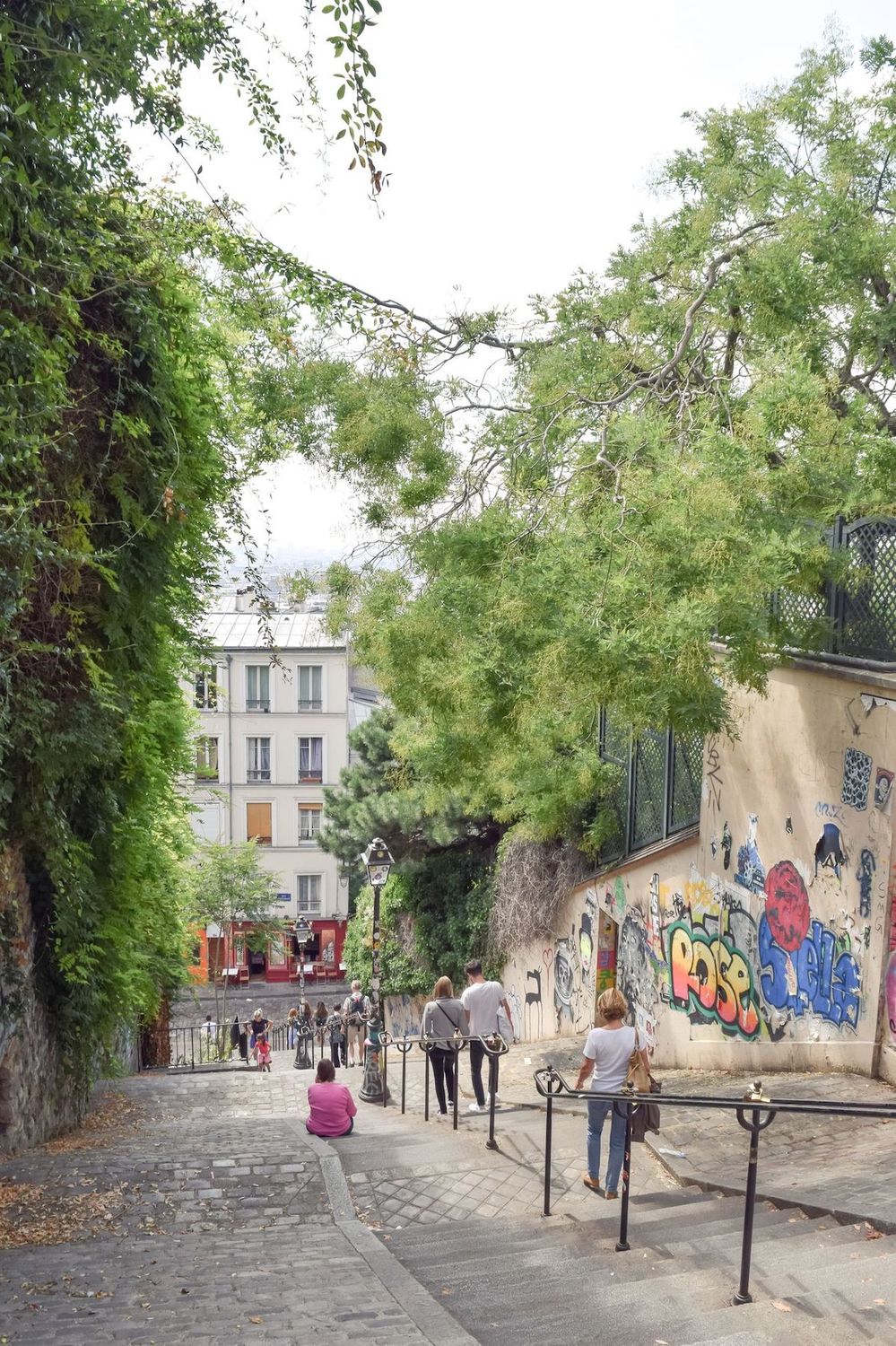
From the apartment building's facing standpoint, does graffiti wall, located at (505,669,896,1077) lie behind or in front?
in front

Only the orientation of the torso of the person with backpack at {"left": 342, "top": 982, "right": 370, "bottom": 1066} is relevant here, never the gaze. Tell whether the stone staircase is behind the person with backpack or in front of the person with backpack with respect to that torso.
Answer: behind

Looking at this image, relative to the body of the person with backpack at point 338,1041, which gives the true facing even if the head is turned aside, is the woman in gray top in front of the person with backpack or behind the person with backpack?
behind

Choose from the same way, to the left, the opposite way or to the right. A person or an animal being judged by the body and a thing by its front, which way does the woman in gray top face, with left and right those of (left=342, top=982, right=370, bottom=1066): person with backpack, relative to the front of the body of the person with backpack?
the same way

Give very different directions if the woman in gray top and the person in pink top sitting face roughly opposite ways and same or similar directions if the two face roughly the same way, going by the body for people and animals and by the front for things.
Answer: same or similar directions

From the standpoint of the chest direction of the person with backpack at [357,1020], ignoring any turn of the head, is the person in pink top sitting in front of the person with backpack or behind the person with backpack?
behind

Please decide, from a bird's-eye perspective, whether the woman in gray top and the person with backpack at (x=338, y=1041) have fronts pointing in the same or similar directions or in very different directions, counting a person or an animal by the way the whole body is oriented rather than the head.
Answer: same or similar directions

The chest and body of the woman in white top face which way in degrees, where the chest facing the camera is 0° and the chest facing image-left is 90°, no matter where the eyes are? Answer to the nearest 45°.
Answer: approximately 180°

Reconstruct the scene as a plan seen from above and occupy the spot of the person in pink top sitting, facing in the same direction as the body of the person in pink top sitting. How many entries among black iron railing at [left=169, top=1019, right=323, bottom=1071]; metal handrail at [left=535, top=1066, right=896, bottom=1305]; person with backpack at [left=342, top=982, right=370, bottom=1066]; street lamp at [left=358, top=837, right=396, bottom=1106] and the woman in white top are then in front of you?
3

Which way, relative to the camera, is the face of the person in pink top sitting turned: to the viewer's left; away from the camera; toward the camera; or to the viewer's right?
away from the camera

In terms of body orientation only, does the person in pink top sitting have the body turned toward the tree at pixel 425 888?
yes

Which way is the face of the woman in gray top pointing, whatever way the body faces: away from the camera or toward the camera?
away from the camera

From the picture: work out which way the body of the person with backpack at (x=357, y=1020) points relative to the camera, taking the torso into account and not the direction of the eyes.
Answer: away from the camera

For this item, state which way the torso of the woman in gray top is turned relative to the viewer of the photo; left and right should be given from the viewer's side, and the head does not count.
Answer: facing away from the viewer

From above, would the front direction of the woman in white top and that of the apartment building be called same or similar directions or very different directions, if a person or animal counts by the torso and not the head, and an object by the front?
very different directions

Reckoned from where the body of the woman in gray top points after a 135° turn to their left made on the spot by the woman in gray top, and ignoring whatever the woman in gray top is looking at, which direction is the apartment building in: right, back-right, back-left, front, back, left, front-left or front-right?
back-right

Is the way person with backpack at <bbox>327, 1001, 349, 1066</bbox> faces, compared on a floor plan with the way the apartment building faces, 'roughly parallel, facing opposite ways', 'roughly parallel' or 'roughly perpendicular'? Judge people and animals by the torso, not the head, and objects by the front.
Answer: roughly parallel, facing opposite ways

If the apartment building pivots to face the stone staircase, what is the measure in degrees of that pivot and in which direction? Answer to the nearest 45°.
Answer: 0° — it already faces it

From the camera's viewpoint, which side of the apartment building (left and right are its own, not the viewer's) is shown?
front

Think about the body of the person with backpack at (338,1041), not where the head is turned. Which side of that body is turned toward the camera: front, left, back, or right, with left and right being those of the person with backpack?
back
